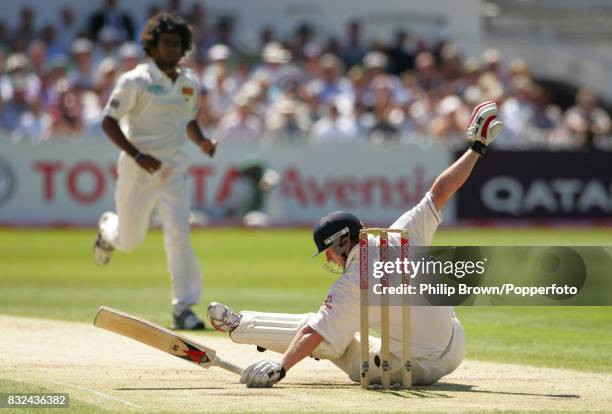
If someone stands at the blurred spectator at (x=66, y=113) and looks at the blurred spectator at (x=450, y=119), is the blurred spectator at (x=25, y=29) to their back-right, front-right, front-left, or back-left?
back-left

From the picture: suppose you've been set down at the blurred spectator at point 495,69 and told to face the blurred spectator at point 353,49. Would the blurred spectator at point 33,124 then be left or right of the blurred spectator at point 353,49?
left

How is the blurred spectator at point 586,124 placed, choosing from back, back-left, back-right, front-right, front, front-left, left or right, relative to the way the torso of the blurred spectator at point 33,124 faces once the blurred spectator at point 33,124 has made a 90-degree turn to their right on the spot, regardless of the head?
back

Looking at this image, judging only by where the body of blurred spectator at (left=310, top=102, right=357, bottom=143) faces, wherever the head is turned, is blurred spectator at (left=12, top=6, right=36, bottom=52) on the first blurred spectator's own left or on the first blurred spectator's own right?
on the first blurred spectator's own right

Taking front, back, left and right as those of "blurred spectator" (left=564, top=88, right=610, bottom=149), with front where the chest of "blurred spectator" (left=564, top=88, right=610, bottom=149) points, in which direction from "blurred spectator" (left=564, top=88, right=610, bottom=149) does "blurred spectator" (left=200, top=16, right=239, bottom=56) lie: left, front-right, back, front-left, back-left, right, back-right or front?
right

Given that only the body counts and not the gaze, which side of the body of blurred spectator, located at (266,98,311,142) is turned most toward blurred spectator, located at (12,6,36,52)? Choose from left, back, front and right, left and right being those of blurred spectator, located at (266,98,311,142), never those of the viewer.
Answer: right
